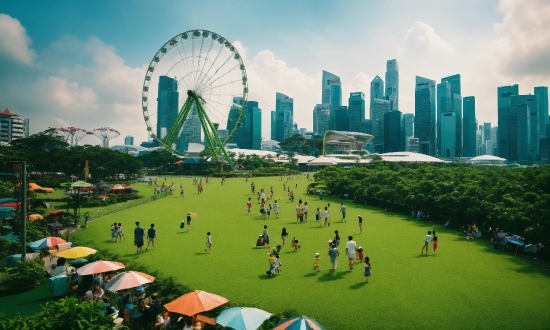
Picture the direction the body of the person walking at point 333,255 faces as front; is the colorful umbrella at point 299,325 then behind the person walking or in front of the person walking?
behind

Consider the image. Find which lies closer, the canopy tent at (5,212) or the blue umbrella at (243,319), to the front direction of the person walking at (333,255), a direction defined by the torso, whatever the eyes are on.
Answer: the canopy tent

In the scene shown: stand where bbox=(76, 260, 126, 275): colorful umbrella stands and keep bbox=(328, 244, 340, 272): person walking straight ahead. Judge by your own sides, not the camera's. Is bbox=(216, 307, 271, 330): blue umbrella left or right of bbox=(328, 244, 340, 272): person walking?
right

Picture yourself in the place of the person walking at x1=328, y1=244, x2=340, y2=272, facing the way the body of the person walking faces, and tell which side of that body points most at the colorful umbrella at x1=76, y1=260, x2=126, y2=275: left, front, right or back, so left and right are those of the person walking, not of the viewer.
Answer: left

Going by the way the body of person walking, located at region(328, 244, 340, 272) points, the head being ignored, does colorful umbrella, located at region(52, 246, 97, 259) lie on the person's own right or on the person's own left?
on the person's own left

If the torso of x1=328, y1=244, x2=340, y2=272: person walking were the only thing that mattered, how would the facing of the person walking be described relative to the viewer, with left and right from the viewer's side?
facing away from the viewer
